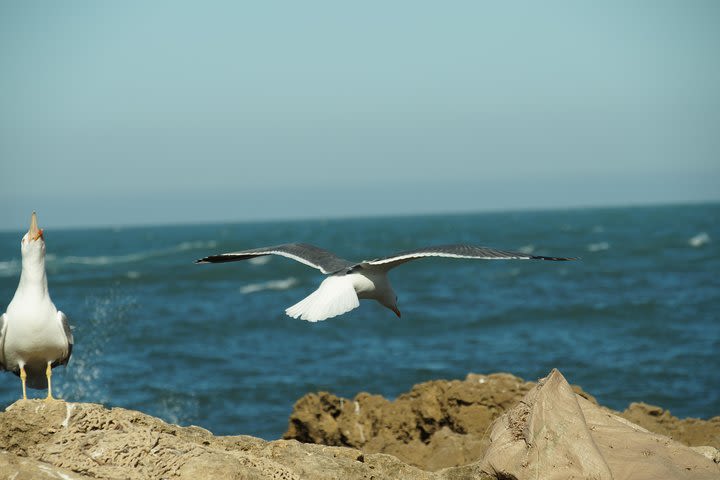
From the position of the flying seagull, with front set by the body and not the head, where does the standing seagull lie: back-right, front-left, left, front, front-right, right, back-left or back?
back

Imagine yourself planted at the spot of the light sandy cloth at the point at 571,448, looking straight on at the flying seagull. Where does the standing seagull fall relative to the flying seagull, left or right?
left

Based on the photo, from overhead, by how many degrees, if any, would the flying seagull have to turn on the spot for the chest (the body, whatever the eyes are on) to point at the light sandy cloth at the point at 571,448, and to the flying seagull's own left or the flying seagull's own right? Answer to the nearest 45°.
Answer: approximately 90° to the flying seagull's own right

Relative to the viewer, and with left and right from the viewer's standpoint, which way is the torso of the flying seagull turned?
facing away from the viewer and to the right of the viewer

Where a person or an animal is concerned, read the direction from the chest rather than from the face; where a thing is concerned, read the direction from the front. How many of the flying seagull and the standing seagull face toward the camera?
1

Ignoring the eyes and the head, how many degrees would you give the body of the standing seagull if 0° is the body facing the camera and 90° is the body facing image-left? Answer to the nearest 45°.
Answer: approximately 0°
